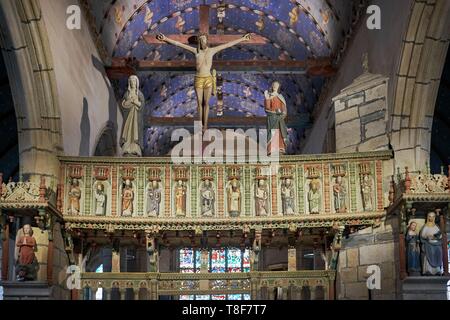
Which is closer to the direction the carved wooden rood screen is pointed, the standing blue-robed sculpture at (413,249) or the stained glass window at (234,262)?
the standing blue-robed sculpture

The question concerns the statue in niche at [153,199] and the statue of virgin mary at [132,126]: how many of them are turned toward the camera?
2

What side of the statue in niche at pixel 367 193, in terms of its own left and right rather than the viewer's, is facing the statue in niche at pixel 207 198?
right

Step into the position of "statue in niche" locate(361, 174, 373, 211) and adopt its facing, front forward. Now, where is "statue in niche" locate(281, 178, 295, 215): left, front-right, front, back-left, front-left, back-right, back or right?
right

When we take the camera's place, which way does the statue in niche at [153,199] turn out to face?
facing the viewer

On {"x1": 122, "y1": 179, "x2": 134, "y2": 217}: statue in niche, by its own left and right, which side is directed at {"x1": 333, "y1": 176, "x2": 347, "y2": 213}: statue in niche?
left

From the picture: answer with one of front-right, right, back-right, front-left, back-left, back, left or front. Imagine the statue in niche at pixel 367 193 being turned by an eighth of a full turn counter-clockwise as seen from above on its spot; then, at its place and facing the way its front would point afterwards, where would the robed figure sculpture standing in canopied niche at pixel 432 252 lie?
front

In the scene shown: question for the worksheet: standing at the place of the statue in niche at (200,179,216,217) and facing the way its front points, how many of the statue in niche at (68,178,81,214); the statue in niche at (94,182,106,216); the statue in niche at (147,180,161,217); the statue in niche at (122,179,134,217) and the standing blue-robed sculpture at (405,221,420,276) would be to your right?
4

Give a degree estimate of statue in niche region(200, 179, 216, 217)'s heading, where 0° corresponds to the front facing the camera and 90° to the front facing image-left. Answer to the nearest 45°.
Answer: approximately 0°

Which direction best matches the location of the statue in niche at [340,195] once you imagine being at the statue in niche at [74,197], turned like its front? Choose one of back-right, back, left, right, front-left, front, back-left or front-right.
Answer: left

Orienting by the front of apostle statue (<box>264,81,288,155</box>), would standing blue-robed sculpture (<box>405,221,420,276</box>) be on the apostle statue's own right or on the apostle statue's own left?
on the apostle statue's own left

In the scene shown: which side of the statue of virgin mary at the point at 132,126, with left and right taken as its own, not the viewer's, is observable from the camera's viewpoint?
front

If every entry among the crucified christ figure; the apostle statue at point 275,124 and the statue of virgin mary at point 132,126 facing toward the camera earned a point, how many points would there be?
3

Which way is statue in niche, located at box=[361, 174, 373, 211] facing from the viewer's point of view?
toward the camera

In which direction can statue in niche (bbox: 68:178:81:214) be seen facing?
toward the camera
